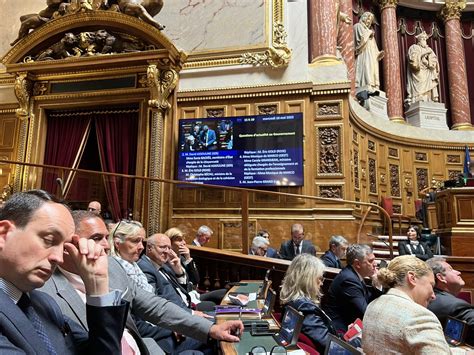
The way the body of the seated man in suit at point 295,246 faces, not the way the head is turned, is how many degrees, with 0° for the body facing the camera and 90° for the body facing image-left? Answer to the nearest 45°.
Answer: approximately 0°

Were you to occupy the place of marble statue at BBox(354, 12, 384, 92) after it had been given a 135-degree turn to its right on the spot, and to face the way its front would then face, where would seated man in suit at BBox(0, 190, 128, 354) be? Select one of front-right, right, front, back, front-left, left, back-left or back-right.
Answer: left

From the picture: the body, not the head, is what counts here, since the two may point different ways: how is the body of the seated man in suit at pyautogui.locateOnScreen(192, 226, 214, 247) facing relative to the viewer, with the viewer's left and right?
facing the viewer and to the right of the viewer

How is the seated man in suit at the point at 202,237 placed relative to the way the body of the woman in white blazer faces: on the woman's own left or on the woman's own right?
on the woman's own left

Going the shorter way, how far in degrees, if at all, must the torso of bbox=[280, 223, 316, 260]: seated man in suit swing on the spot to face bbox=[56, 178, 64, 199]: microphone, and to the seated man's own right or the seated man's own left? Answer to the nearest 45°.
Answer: approximately 90° to the seated man's own right

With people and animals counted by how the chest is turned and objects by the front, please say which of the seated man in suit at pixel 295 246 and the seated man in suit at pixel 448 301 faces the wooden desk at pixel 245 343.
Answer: the seated man in suit at pixel 295 246
